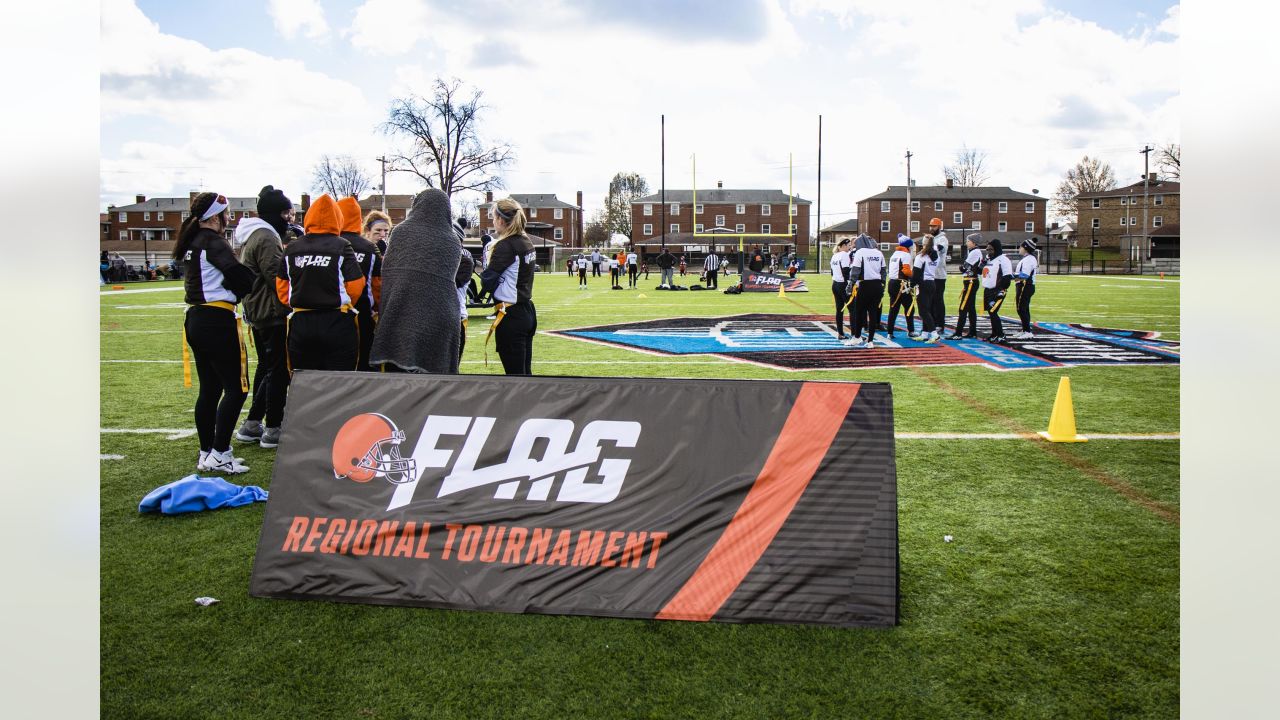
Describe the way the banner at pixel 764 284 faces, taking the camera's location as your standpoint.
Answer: facing the viewer

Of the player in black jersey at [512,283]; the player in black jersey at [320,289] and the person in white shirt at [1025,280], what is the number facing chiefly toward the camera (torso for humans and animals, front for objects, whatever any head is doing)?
0

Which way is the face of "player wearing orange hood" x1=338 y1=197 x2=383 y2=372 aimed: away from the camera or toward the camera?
away from the camera

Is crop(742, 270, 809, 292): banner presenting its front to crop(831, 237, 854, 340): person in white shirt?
yes

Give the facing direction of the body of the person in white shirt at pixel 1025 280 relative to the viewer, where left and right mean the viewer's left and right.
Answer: facing to the left of the viewer

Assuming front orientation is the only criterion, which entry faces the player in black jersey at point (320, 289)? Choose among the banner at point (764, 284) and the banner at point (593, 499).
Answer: the banner at point (764, 284)

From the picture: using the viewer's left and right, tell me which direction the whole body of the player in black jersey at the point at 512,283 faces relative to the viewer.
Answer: facing away from the viewer and to the left of the viewer

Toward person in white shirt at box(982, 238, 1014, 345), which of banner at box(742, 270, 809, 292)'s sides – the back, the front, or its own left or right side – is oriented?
front

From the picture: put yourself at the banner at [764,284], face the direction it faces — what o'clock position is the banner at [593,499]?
the banner at [593,499] is roughly at 12 o'clock from the banner at [764,284].
